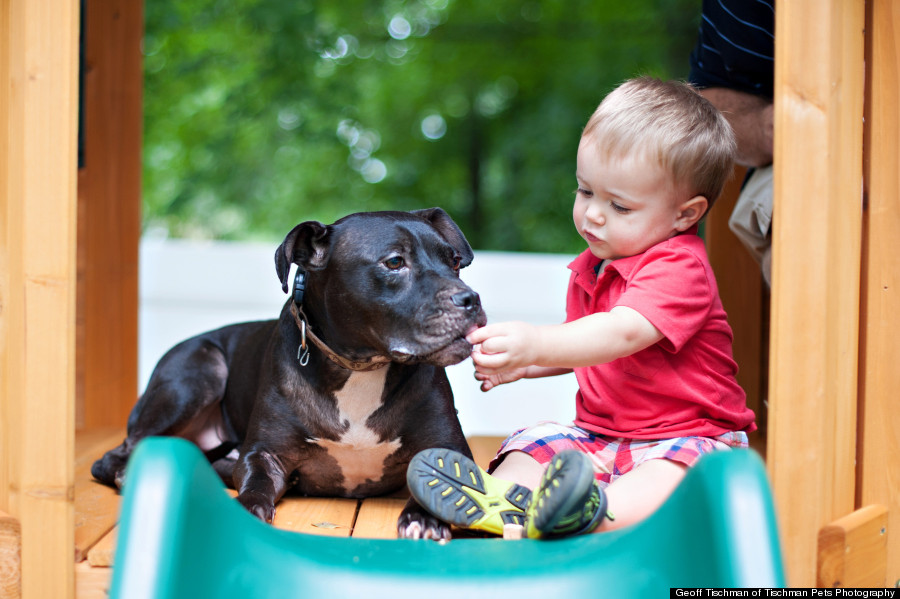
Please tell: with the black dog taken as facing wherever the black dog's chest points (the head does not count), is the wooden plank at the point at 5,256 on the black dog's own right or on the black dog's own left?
on the black dog's own right

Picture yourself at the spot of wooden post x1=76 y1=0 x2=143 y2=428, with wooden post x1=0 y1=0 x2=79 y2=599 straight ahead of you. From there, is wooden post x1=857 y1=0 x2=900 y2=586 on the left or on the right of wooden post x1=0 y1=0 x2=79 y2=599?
left

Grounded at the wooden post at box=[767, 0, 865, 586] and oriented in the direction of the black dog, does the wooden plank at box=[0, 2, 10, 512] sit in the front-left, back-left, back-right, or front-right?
front-left

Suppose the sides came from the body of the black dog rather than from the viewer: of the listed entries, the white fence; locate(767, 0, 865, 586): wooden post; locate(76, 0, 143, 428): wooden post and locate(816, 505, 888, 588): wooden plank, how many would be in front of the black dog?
2

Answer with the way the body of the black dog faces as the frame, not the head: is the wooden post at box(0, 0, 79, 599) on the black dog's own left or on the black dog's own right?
on the black dog's own right

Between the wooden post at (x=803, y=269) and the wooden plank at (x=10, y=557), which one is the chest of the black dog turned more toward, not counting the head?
the wooden post

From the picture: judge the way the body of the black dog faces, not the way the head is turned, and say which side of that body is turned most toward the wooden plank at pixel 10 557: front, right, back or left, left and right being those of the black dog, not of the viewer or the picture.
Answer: right

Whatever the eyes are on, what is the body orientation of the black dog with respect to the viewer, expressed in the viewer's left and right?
facing the viewer and to the right of the viewer

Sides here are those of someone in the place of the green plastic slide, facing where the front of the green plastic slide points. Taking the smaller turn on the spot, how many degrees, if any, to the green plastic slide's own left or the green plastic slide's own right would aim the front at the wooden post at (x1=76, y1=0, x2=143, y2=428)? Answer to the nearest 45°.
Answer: approximately 135° to the green plastic slide's own right

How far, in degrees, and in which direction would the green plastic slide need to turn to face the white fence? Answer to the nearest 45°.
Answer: approximately 180°

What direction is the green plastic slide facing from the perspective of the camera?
toward the camera

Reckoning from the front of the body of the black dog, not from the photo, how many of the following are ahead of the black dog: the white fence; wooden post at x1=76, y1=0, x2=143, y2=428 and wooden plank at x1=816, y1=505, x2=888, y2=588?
1
